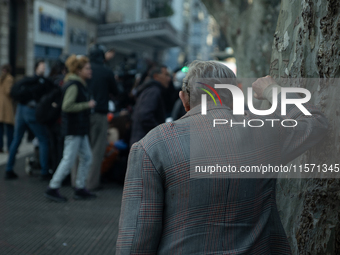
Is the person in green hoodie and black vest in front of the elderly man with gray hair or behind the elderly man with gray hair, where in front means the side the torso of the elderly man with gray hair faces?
in front

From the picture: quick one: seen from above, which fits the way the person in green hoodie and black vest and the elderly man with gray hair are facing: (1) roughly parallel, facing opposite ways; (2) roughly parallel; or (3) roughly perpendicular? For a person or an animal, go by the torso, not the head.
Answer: roughly perpendicular

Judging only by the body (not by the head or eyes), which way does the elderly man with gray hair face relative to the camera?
away from the camera
